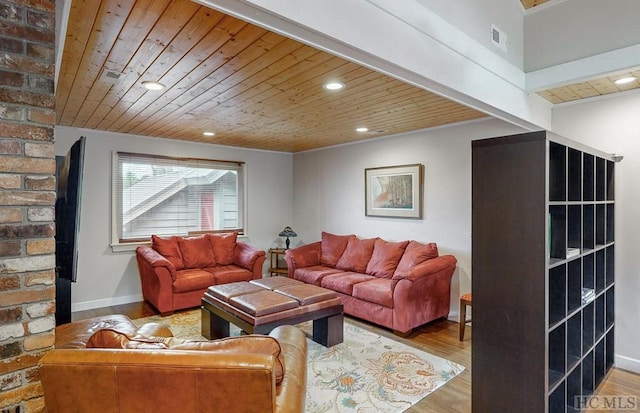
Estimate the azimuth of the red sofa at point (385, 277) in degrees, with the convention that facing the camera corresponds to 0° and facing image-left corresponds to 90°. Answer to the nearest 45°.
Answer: approximately 45°

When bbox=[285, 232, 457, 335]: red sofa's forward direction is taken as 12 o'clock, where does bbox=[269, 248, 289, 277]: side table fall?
The side table is roughly at 3 o'clock from the red sofa.

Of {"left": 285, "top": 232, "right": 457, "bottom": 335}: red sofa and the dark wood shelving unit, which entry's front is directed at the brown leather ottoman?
the red sofa

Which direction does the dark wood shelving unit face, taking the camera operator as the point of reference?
facing to the right of the viewer

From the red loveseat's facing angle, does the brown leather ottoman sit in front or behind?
in front

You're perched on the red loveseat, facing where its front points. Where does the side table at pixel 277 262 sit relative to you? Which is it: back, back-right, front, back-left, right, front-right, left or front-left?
left

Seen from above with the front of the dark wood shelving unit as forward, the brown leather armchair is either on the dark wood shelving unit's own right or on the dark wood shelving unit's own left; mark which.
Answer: on the dark wood shelving unit's own right

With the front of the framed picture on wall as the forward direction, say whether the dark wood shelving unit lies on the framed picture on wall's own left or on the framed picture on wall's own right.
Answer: on the framed picture on wall's own left

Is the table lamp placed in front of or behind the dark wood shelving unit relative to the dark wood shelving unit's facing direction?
behind

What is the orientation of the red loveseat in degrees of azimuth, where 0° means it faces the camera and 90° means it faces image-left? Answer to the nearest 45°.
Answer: approximately 315°
